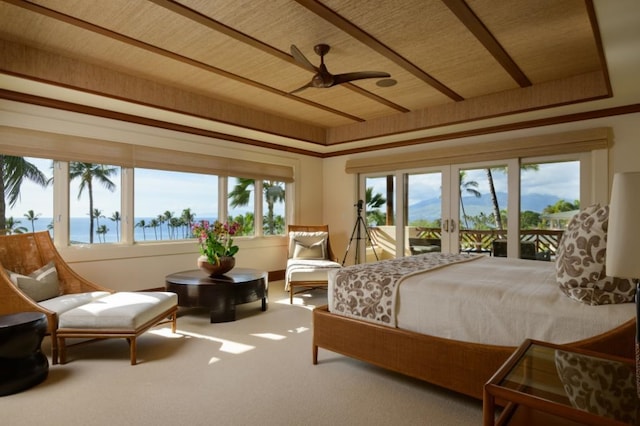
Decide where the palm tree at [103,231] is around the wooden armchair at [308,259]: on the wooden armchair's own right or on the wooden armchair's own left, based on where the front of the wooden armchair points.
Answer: on the wooden armchair's own right

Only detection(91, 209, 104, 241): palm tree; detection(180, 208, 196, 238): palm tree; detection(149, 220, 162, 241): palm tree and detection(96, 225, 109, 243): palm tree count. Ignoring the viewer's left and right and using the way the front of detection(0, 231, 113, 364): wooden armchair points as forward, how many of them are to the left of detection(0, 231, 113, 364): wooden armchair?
4

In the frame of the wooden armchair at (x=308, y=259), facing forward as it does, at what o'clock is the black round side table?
The black round side table is roughly at 1 o'clock from the wooden armchair.

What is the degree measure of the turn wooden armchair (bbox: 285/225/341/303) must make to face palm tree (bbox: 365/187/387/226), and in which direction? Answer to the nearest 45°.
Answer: approximately 135° to its left

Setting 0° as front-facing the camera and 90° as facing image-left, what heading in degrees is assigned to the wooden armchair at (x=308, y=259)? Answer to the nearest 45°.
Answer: approximately 0°

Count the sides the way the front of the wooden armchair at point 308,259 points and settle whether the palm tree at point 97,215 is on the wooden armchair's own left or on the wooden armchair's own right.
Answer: on the wooden armchair's own right

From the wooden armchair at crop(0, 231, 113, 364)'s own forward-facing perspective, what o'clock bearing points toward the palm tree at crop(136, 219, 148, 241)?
The palm tree is roughly at 9 o'clock from the wooden armchair.

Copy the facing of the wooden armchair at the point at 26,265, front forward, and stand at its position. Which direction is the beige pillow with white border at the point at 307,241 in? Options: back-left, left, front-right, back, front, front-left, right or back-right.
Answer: front-left

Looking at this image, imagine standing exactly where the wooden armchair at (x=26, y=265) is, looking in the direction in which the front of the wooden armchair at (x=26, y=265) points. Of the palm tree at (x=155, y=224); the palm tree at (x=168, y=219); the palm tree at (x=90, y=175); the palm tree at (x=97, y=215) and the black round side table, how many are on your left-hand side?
4

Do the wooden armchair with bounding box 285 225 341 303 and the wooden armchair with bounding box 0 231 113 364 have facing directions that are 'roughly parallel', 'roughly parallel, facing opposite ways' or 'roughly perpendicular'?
roughly perpendicular

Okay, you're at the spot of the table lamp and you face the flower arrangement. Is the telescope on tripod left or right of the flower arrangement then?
right

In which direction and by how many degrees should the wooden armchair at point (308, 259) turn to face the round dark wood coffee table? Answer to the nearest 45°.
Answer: approximately 45° to its right

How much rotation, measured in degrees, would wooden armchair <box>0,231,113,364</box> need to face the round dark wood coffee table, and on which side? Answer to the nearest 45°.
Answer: approximately 45° to its left

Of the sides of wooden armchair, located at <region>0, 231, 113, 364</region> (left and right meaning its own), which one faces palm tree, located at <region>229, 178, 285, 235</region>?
left

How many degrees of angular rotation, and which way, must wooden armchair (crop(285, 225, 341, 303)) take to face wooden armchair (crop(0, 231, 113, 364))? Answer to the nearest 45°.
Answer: approximately 45° to its right
